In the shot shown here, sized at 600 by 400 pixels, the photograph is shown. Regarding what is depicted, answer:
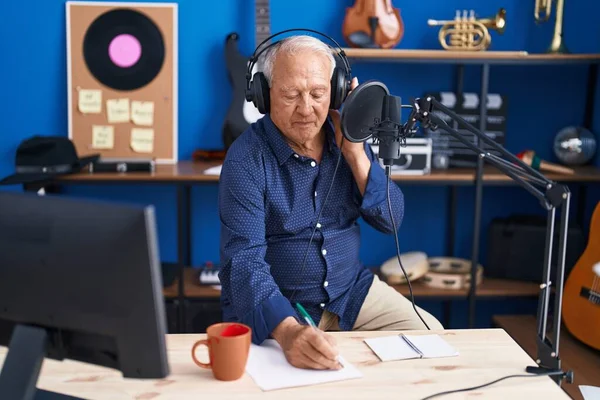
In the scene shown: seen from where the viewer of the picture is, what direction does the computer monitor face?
facing away from the viewer and to the right of the viewer

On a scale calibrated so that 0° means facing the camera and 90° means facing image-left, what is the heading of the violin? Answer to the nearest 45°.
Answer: approximately 0°

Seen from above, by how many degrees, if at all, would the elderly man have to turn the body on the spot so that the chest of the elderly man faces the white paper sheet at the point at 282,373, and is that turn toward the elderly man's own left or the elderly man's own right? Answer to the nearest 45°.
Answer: approximately 45° to the elderly man's own right

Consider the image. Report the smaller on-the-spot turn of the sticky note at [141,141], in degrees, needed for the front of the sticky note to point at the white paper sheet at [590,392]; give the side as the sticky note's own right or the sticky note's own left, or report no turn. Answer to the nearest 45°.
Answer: approximately 45° to the sticky note's own left

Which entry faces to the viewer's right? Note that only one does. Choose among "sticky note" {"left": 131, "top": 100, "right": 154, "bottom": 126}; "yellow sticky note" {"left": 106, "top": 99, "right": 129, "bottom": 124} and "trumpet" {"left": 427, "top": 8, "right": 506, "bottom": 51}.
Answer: the trumpet

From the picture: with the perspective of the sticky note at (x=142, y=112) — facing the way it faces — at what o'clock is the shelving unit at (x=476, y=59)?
The shelving unit is roughly at 10 o'clock from the sticky note.
